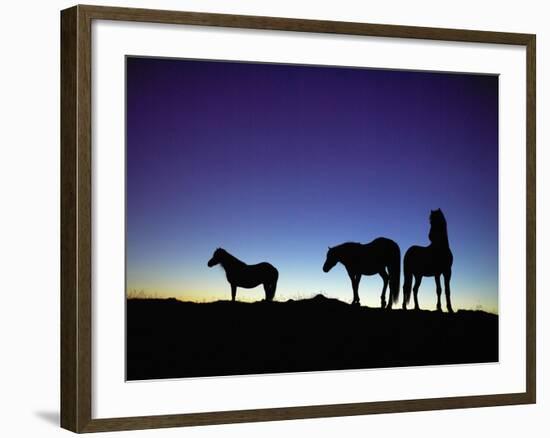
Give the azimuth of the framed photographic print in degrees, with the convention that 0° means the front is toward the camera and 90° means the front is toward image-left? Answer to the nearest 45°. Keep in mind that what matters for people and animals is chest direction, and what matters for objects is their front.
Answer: approximately 315°
